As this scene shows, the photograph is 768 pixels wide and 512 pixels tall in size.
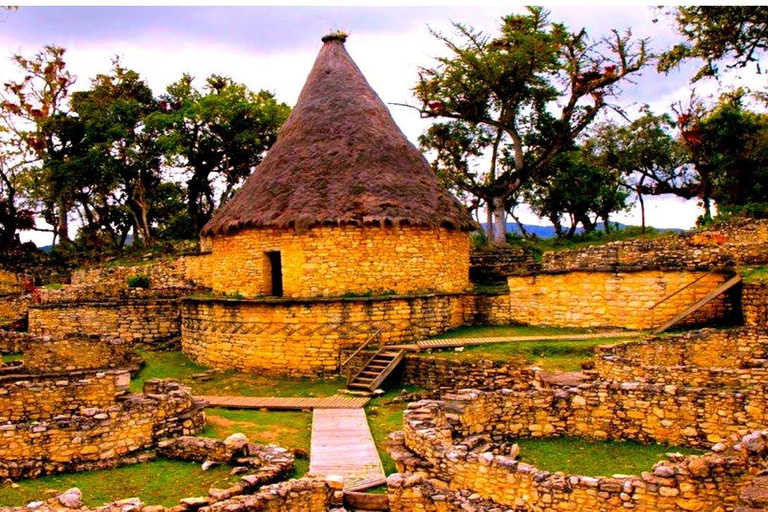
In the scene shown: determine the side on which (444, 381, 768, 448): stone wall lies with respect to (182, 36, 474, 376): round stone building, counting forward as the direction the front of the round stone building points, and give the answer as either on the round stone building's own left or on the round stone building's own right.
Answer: on the round stone building's own left

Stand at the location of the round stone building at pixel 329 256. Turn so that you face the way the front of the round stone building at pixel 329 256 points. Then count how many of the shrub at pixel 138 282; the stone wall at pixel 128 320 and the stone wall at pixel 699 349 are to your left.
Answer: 1

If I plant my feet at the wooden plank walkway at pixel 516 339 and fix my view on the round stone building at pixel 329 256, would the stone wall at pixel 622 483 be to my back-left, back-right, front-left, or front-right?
back-left

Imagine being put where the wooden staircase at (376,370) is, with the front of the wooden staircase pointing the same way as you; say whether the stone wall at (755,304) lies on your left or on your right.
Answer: on your left

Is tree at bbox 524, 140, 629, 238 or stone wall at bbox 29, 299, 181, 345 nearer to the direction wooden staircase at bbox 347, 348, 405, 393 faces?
the stone wall

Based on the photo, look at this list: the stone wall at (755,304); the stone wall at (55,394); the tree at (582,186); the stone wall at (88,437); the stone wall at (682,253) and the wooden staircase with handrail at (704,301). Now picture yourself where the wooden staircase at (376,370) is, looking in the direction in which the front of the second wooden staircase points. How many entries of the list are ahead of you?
2

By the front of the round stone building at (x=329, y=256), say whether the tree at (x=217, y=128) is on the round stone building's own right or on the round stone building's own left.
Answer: on the round stone building's own right

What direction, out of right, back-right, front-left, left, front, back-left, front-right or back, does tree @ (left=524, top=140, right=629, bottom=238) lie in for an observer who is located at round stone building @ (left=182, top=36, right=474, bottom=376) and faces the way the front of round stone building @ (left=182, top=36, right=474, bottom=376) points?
back

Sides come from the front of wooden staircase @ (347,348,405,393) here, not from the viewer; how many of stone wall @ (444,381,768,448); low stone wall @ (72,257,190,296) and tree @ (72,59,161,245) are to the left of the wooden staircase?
1

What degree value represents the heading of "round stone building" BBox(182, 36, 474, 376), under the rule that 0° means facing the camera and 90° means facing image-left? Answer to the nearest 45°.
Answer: approximately 45°

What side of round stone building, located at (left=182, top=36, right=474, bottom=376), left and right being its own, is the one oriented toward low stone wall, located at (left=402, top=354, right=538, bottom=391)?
left

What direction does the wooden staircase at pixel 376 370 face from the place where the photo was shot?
facing the viewer and to the left of the viewer

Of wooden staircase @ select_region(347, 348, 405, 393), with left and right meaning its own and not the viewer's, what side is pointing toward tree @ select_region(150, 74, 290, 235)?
right

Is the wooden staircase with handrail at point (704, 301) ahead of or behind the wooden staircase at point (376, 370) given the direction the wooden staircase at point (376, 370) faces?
behind

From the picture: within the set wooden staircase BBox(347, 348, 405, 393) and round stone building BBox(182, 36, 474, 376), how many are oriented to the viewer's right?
0

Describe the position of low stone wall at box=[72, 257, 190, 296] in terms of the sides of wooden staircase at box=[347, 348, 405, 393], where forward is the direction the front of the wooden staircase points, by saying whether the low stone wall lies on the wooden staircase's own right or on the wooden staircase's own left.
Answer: on the wooden staircase's own right
